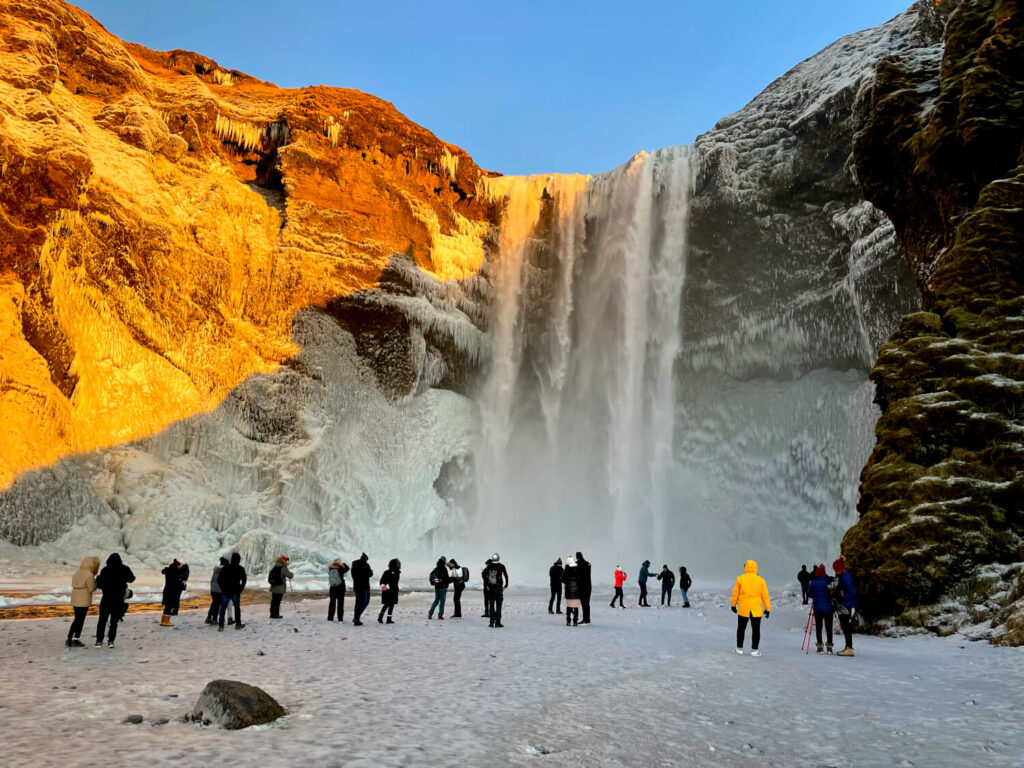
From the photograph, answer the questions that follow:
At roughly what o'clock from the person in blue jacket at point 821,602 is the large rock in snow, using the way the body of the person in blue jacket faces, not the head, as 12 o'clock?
The large rock in snow is roughly at 7 o'clock from the person in blue jacket.

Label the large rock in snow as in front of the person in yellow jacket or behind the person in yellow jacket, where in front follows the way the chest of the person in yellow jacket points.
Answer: behind

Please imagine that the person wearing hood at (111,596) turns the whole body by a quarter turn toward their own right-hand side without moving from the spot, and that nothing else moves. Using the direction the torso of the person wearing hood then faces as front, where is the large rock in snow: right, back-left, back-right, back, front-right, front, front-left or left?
right

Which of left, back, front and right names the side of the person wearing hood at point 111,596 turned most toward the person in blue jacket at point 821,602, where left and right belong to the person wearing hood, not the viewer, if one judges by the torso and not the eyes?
right

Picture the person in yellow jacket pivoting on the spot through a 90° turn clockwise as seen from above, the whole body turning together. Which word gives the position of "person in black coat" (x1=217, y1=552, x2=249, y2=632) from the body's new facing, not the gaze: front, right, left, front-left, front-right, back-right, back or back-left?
back

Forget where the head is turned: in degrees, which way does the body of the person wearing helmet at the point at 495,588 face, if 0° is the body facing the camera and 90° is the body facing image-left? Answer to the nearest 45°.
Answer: approximately 180°

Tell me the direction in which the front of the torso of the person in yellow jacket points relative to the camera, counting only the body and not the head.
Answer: away from the camera

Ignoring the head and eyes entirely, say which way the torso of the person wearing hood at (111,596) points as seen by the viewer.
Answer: away from the camera

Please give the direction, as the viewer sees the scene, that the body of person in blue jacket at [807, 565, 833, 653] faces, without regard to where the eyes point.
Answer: away from the camera

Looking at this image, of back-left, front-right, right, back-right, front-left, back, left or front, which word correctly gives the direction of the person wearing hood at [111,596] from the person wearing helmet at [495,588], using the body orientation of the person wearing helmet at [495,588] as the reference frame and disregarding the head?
back-left

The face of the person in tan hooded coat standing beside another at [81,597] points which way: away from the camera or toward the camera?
away from the camera

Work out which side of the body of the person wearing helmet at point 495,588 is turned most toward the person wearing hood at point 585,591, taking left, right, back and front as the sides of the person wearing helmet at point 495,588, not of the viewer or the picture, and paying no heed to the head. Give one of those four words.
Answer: right

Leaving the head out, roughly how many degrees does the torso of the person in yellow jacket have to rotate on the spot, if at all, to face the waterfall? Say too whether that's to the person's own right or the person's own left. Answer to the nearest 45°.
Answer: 0° — they already face it
